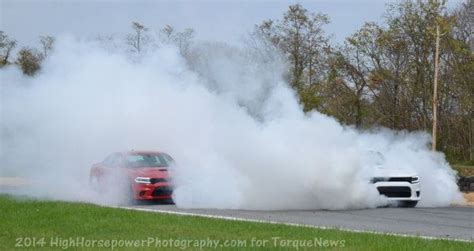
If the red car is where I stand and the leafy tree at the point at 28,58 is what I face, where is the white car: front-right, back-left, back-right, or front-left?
back-right

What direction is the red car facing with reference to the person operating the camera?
facing the viewer and to the right of the viewer

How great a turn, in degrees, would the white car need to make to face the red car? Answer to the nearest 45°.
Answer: approximately 135° to its right

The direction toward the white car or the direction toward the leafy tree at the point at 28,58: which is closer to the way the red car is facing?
the white car

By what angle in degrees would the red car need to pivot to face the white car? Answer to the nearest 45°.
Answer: approximately 45° to its left
